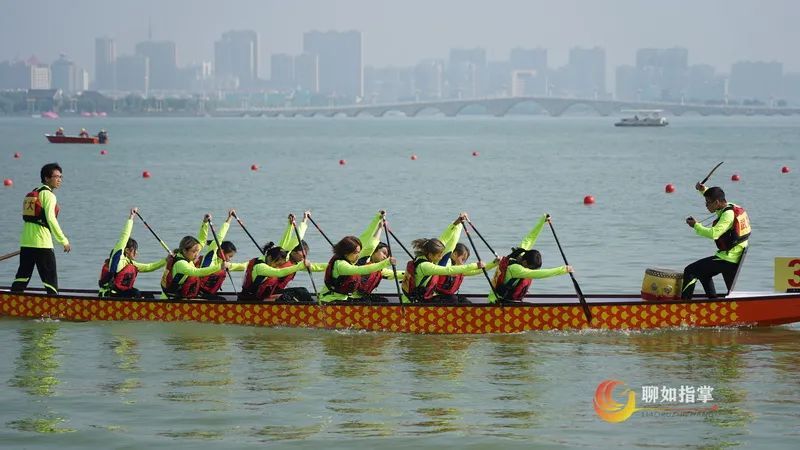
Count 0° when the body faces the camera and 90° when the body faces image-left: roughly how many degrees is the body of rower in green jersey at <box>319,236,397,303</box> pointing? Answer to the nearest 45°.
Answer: approximately 270°

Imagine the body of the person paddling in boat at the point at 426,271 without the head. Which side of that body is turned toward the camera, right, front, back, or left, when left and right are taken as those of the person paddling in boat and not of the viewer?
right

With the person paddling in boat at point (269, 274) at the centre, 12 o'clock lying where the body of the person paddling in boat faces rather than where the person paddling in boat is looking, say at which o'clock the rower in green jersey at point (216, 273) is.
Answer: The rower in green jersey is roughly at 7 o'clock from the person paddling in boat.

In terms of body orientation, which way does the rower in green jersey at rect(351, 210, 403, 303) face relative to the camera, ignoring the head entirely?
to the viewer's right

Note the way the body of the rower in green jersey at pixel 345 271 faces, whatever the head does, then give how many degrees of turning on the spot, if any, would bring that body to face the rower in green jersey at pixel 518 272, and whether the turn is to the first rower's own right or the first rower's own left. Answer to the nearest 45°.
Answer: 0° — they already face them

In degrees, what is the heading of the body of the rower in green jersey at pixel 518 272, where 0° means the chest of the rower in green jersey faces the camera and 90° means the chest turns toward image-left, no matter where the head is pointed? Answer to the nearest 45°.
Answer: approximately 270°

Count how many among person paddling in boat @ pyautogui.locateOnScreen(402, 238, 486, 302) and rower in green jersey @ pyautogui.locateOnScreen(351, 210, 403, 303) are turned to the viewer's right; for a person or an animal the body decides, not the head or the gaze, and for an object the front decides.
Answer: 2

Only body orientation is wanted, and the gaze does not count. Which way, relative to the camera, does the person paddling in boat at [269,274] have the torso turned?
to the viewer's right

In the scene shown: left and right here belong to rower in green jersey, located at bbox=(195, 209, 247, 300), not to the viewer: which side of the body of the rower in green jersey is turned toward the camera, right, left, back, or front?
right
